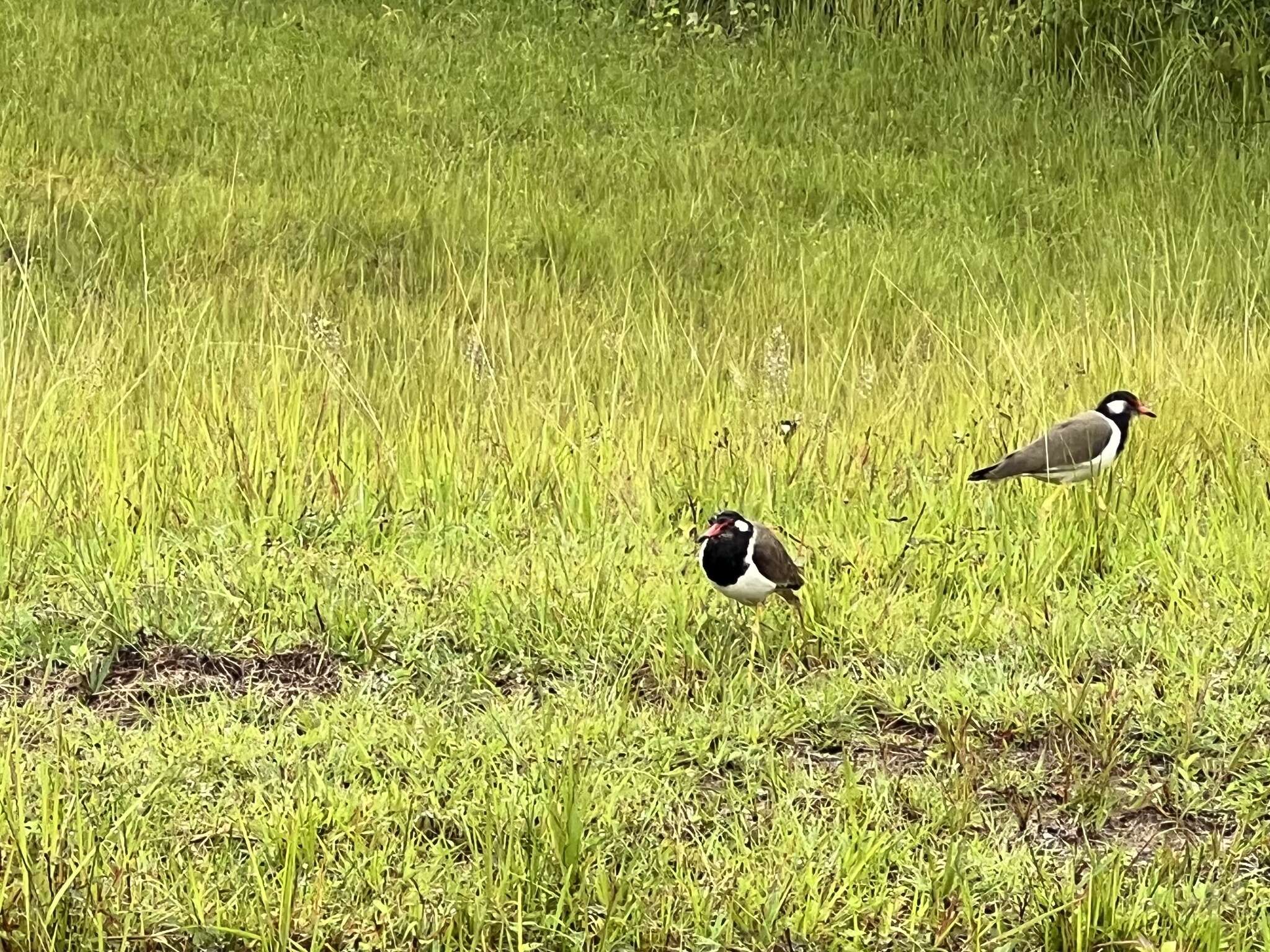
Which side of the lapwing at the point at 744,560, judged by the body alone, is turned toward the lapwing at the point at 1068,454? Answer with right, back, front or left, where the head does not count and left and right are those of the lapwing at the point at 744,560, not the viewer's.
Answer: back

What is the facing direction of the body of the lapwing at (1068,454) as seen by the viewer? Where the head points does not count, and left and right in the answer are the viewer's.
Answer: facing to the right of the viewer

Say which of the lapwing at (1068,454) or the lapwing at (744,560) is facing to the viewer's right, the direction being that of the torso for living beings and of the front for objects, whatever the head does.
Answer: the lapwing at (1068,454)

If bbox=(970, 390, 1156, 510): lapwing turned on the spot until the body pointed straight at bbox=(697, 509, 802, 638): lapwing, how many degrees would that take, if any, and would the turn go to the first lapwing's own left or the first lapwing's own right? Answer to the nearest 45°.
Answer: approximately 135° to the first lapwing's own right

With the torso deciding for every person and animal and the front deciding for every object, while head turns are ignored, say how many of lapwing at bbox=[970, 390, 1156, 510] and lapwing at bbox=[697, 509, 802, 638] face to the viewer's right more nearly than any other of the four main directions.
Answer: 1

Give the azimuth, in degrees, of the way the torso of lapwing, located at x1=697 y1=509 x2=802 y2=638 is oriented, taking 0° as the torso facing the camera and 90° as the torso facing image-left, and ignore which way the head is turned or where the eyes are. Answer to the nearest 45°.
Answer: approximately 45°
